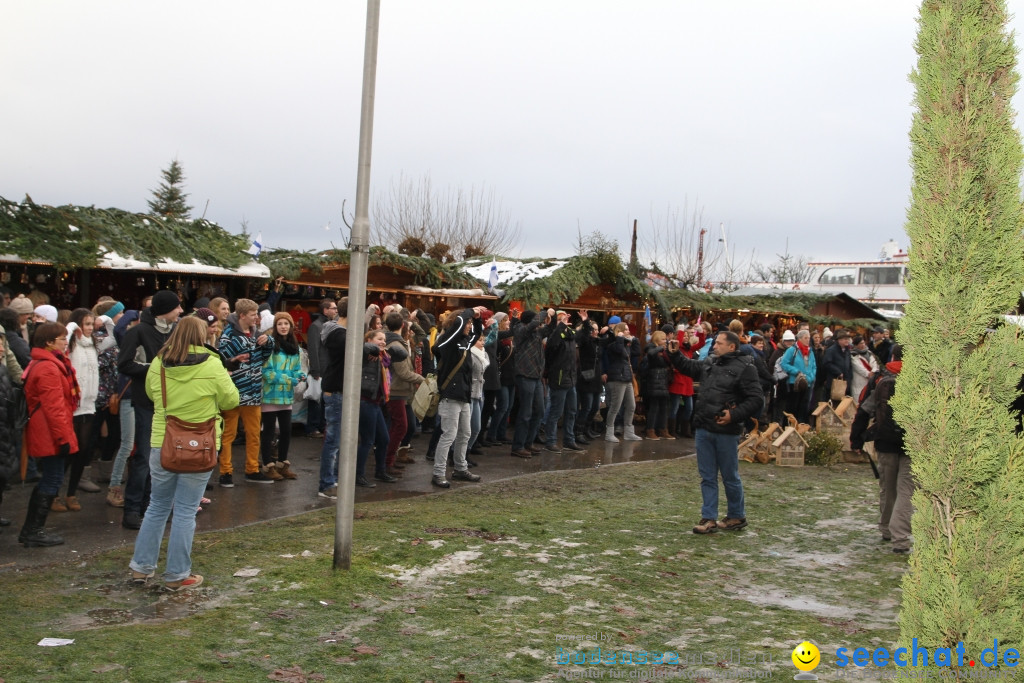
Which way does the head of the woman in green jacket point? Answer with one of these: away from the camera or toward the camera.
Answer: away from the camera

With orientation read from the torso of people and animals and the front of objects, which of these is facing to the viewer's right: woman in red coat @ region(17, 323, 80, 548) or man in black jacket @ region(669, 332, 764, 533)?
the woman in red coat

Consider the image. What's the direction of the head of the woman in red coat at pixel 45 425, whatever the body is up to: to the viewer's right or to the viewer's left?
to the viewer's right

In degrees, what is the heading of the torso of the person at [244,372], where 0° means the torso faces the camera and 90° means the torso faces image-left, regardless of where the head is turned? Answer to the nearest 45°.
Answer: approximately 315°

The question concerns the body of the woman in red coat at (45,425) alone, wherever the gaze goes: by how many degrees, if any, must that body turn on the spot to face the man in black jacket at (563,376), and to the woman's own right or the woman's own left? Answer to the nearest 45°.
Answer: approximately 45° to the woman's own left

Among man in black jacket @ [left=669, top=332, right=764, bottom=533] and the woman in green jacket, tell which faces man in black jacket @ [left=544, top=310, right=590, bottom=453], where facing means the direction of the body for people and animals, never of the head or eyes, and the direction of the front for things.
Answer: the woman in green jacket

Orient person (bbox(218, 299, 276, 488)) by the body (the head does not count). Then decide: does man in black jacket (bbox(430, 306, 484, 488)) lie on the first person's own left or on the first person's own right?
on the first person's own left

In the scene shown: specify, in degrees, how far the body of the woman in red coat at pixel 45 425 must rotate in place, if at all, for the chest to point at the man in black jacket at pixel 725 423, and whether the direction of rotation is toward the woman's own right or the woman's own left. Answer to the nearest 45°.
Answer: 0° — they already face them

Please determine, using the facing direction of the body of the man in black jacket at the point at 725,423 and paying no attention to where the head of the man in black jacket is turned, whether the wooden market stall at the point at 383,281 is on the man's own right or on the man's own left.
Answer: on the man's own right

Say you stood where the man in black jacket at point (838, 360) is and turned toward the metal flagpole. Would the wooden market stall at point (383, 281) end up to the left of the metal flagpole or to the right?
right
